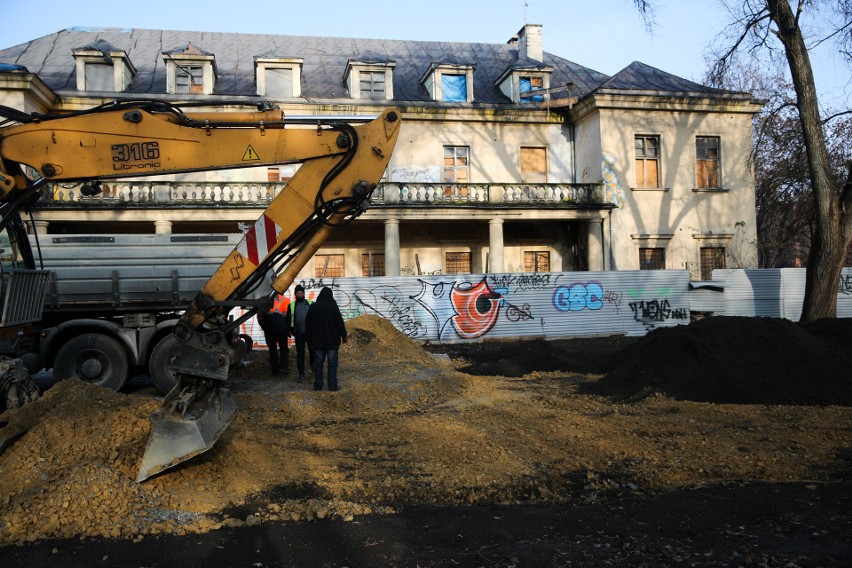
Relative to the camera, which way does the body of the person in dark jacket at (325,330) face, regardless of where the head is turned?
away from the camera

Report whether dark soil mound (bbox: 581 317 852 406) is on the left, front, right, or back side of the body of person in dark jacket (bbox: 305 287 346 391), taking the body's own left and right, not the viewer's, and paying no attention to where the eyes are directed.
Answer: right

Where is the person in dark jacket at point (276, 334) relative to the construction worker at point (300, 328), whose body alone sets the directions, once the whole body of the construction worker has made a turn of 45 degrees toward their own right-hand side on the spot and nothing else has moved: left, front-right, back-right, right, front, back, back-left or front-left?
right

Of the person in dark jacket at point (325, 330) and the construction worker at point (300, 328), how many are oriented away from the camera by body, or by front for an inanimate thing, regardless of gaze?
1

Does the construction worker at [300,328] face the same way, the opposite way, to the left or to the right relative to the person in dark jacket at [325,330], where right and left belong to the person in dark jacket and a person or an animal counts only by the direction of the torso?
the opposite way

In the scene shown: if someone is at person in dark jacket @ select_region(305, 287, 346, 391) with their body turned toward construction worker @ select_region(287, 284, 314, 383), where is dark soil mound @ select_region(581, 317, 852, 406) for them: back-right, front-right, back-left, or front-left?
back-right

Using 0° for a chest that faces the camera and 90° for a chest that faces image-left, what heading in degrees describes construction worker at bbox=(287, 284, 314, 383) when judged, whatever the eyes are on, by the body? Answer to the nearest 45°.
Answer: approximately 0°

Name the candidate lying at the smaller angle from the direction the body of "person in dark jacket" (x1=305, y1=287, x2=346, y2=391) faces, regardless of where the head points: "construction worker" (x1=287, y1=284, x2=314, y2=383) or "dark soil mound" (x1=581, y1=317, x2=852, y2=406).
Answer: the construction worker

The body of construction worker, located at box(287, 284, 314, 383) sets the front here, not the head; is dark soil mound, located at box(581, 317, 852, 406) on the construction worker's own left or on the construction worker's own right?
on the construction worker's own left
